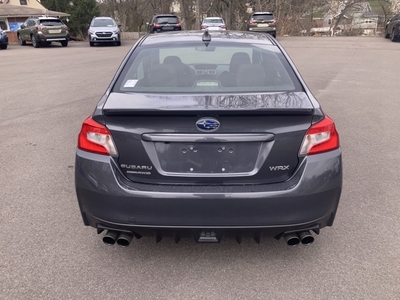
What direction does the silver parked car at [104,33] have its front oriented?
toward the camera

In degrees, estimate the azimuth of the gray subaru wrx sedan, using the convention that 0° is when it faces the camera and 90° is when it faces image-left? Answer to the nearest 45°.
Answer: approximately 180°

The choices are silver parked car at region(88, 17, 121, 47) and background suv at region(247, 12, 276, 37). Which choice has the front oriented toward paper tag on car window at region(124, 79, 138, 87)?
the silver parked car

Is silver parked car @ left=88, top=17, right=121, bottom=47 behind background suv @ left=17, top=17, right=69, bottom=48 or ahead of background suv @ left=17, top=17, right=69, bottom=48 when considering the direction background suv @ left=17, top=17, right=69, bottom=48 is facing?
behind

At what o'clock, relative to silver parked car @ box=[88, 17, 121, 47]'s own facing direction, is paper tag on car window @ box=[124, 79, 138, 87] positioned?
The paper tag on car window is roughly at 12 o'clock from the silver parked car.

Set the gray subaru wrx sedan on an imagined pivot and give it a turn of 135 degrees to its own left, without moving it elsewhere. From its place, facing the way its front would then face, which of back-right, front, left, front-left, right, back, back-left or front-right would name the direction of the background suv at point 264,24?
back-right

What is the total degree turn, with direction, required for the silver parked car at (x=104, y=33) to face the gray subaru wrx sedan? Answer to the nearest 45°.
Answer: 0° — it already faces it

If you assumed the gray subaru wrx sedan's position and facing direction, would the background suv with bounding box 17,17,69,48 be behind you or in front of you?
in front

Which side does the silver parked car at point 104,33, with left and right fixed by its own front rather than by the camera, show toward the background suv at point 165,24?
left
